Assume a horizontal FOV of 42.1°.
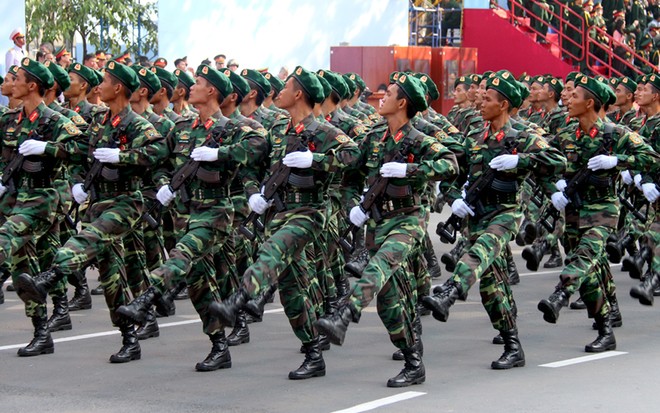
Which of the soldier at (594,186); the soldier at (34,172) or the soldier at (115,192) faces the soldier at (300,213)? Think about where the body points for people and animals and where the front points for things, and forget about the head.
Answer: the soldier at (594,186)

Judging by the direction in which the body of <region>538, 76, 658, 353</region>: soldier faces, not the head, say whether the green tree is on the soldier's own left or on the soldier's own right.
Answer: on the soldier's own right

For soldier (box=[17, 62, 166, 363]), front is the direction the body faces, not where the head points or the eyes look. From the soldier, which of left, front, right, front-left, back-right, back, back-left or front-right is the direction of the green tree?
back-right

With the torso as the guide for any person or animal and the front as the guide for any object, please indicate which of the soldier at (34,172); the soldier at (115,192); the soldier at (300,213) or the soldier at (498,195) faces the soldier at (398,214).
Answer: the soldier at (498,195)

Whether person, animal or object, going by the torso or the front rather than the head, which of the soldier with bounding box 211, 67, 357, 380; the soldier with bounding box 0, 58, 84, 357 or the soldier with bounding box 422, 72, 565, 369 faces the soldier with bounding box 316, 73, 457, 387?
the soldier with bounding box 422, 72, 565, 369

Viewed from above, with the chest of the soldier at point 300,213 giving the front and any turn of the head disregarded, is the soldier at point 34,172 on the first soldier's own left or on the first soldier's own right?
on the first soldier's own right

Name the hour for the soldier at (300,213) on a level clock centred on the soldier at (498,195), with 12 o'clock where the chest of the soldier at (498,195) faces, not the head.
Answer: the soldier at (300,213) is roughly at 1 o'clock from the soldier at (498,195).

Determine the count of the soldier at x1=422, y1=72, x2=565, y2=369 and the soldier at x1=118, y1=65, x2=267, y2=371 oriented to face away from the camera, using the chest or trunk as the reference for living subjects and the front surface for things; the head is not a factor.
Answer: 0

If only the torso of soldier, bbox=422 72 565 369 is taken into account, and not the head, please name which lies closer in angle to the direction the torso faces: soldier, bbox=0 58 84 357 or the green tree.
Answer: the soldier

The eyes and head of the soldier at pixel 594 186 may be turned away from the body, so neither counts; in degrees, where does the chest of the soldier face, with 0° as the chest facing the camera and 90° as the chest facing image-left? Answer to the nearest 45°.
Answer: approximately 45°

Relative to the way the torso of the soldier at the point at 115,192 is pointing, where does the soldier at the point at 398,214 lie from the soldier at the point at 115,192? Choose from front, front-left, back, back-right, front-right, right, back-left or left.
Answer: left

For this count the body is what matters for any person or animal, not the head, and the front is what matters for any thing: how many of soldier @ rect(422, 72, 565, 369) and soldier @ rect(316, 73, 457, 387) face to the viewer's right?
0
